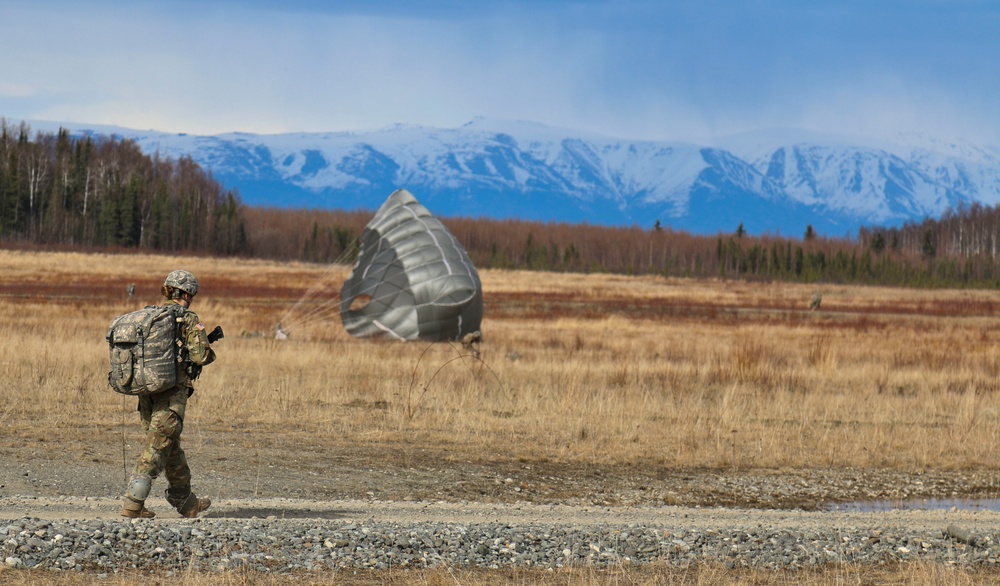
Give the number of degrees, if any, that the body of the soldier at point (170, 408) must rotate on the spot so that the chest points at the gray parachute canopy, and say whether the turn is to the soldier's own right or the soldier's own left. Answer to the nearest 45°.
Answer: approximately 90° to the soldier's own left

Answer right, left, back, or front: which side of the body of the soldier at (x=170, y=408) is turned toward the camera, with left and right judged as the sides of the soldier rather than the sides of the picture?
right
